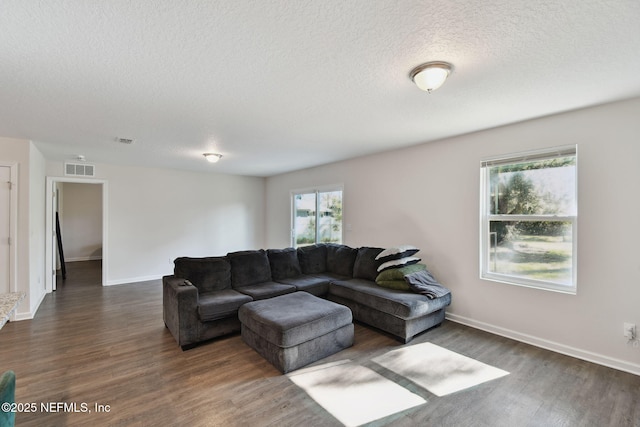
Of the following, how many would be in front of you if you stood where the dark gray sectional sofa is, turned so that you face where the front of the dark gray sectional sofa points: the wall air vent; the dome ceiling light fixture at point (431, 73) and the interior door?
1

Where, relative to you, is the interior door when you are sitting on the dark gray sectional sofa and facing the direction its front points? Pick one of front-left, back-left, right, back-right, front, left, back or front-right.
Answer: back-right

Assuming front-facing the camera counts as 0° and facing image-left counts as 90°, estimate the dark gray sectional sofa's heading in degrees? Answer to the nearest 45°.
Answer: approximately 315°

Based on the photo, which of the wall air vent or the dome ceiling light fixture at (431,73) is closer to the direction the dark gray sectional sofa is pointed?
the dome ceiling light fixture

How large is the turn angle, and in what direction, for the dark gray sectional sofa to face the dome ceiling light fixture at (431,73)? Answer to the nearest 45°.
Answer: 0° — it already faces it

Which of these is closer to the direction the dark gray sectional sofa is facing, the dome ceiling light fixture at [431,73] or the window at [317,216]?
the dome ceiling light fixture

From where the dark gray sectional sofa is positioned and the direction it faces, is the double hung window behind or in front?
in front

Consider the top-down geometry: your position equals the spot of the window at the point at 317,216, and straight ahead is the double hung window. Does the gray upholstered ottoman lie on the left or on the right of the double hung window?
right

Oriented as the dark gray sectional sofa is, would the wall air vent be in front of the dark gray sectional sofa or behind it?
behind

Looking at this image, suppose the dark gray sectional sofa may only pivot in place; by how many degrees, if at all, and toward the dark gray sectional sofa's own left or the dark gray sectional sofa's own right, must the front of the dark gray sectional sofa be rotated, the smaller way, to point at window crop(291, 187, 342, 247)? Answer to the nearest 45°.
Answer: approximately 135° to the dark gray sectional sofa's own left

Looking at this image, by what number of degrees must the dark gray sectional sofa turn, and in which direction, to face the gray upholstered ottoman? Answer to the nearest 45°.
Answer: approximately 45° to its right

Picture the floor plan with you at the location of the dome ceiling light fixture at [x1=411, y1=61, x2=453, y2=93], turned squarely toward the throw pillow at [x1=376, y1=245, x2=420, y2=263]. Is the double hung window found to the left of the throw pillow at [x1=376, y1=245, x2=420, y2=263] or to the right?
right
